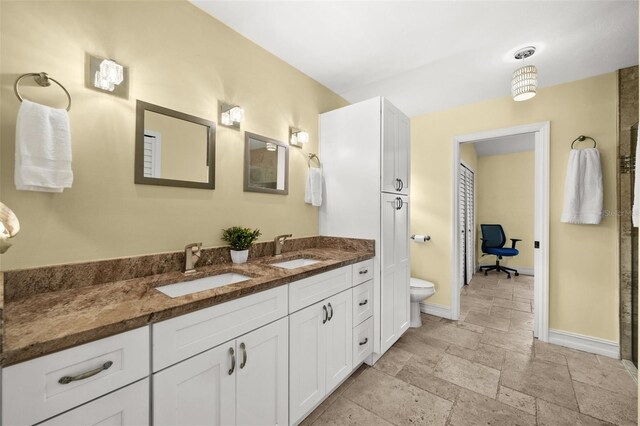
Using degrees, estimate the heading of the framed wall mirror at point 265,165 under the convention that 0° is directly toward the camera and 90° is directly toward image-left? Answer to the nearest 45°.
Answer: approximately 315°

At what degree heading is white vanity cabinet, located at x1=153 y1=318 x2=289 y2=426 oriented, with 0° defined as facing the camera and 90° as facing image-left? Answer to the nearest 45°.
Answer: approximately 315°

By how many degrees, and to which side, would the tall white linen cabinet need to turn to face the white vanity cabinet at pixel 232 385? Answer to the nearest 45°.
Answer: approximately 90° to its right

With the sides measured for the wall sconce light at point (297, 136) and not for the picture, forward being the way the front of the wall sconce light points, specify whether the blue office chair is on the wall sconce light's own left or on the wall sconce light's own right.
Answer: on the wall sconce light's own left

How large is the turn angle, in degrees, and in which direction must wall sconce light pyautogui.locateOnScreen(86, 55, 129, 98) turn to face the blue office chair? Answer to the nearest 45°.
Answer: approximately 45° to its left

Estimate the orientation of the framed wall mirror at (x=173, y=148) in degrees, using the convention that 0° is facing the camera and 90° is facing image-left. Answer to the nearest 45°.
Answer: approximately 315°

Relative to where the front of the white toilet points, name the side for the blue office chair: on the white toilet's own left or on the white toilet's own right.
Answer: on the white toilet's own left
